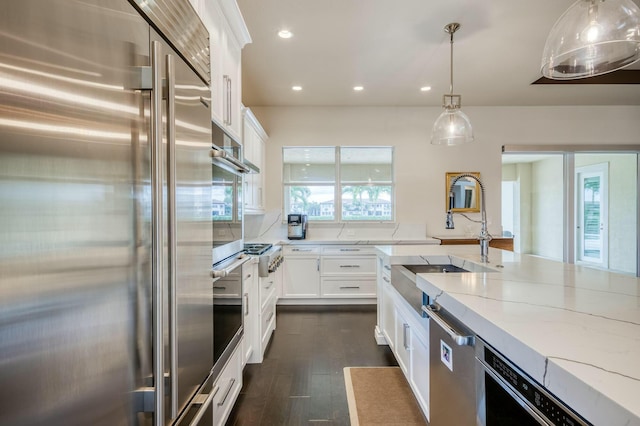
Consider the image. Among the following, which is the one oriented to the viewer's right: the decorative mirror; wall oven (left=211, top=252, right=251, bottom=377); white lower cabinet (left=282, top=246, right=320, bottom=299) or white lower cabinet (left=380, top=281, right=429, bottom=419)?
the wall oven

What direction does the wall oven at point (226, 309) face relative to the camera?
to the viewer's right

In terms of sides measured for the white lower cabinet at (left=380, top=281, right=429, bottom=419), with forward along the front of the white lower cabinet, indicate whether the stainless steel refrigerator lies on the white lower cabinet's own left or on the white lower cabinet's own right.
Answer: on the white lower cabinet's own left

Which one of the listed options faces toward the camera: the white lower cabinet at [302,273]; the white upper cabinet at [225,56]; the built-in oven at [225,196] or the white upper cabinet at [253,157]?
the white lower cabinet

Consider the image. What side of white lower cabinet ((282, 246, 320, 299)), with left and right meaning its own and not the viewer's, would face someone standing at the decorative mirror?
left

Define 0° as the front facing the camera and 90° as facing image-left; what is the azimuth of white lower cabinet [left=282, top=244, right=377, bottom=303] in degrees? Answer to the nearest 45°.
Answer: approximately 0°

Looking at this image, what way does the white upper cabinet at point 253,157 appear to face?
to the viewer's right

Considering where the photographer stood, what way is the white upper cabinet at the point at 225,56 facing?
facing to the right of the viewer

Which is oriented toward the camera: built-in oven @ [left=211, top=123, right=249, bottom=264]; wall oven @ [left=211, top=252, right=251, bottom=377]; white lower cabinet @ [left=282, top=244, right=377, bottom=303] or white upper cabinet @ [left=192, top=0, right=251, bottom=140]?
the white lower cabinet
